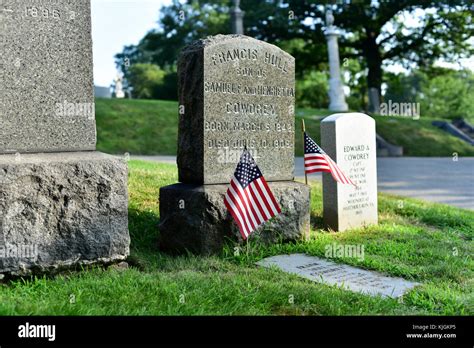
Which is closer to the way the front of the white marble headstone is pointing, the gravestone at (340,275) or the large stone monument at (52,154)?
the gravestone

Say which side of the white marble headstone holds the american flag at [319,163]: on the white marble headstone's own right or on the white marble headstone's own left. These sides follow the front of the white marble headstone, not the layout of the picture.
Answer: on the white marble headstone's own right

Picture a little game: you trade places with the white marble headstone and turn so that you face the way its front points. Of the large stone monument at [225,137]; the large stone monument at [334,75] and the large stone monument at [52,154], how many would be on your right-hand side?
2

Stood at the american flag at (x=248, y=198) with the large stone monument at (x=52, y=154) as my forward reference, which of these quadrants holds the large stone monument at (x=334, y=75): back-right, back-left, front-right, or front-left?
back-right

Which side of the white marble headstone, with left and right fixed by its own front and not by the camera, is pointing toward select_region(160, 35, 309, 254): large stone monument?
right

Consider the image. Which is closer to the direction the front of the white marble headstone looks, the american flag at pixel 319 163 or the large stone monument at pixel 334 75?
the american flag

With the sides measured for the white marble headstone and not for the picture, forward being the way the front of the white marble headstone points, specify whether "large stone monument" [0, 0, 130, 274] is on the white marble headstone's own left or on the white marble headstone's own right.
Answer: on the white marble headstone's own right

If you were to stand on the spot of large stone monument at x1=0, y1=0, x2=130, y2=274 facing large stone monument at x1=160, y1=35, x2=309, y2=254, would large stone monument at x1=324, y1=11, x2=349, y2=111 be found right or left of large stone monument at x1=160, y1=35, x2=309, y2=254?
left

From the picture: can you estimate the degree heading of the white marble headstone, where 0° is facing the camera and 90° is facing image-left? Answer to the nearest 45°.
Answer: approximately 315°

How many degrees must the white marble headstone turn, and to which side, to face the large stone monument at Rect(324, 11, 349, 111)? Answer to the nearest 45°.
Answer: approximately 135° to its left

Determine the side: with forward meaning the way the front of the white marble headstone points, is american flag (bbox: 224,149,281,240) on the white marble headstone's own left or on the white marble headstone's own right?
on the white marble headstone's own right
